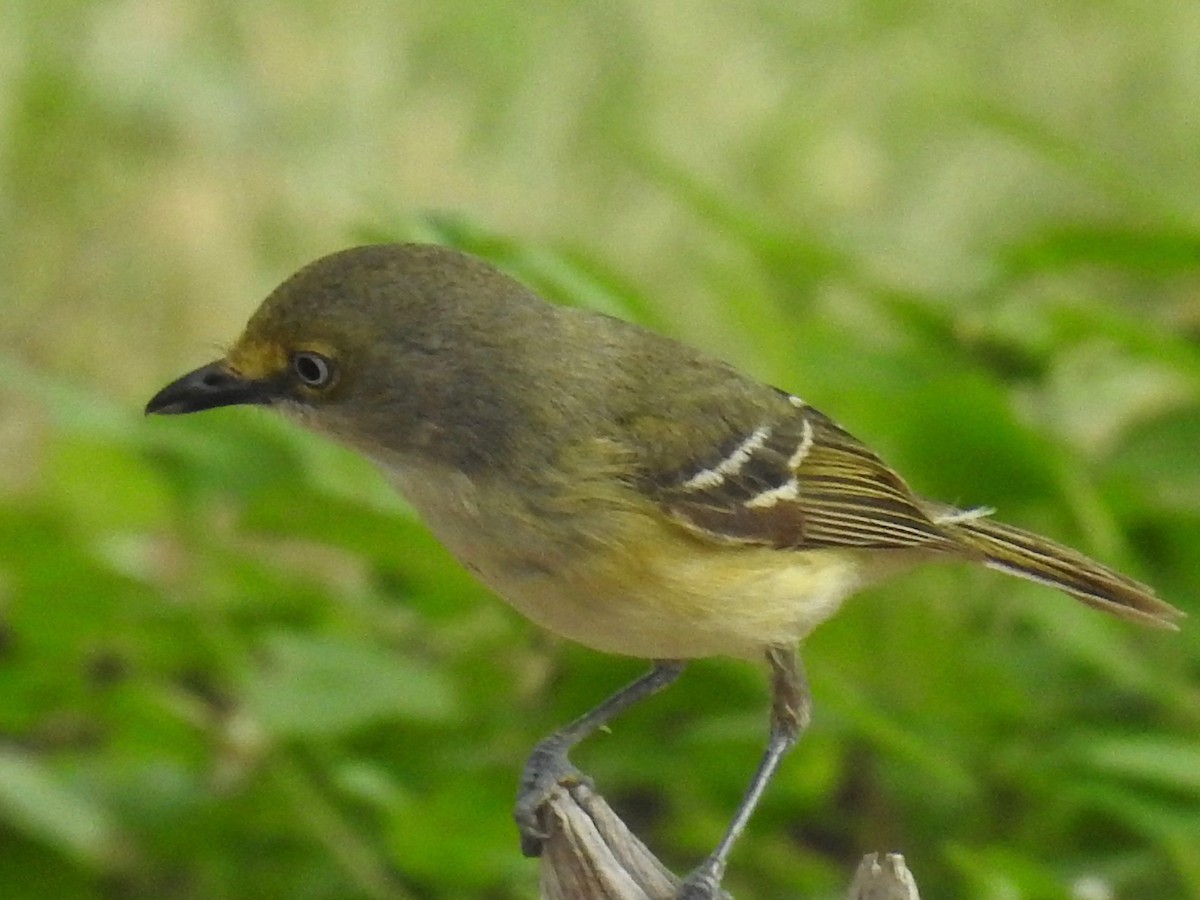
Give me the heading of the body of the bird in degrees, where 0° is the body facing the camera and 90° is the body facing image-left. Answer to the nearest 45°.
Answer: approximately 90°
